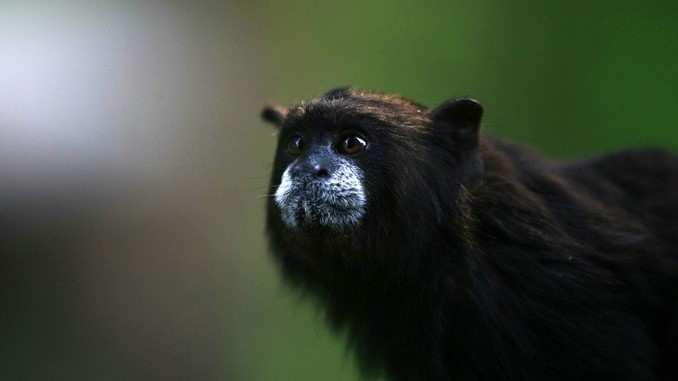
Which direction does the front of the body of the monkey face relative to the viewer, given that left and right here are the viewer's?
facing the viewer and to the left of the viewer
